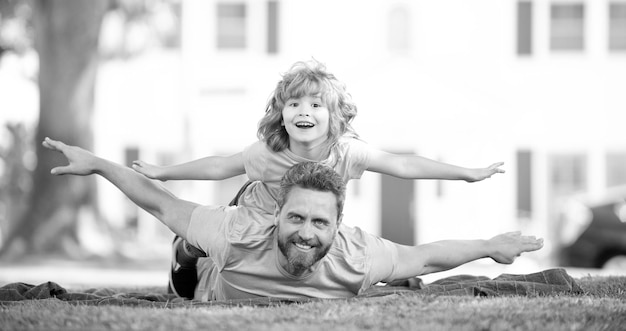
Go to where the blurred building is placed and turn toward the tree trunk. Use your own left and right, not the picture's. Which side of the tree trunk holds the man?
left

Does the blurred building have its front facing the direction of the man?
yes

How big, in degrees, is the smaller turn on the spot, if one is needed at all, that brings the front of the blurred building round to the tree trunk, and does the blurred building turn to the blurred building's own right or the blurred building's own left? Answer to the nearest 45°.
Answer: approximately 45° to the blurred building's own right

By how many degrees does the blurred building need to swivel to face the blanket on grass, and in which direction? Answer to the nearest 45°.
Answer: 0° — it already faces it

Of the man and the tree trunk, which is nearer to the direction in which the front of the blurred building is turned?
the man

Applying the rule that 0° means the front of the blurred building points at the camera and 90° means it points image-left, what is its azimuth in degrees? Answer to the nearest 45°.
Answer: approximately 0°

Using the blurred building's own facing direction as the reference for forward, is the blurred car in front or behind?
in front
